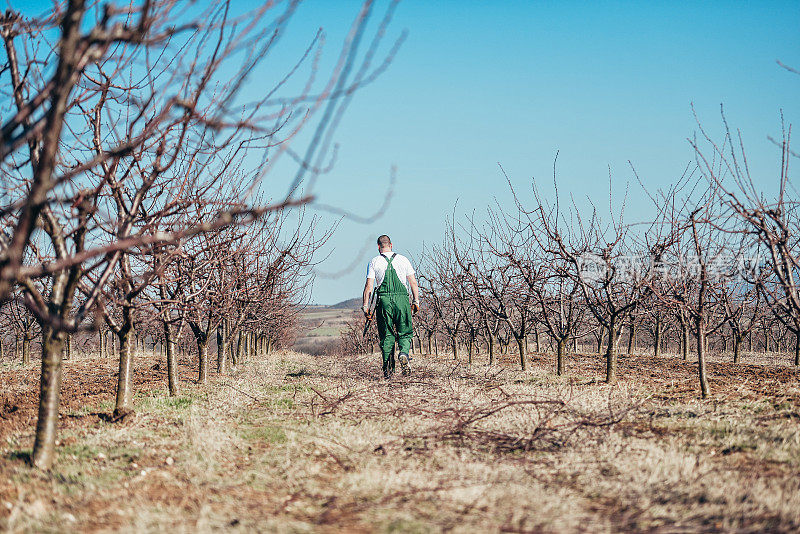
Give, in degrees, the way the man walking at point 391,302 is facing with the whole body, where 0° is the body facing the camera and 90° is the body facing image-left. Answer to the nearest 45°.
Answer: approximately 180°
